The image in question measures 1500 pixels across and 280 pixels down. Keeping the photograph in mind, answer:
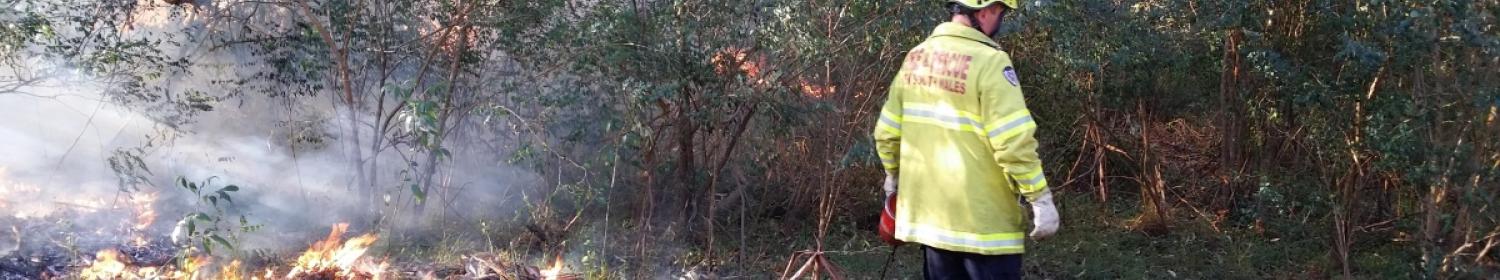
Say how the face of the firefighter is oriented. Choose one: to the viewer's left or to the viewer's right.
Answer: to the viewer's right

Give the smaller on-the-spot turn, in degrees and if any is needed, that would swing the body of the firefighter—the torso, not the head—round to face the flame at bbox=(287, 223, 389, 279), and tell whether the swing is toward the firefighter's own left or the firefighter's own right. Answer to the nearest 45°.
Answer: approximately 135° to the firefighter's own left

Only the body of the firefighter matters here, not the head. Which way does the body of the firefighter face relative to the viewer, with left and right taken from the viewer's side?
facing away from the viewer and to the right of the viewer

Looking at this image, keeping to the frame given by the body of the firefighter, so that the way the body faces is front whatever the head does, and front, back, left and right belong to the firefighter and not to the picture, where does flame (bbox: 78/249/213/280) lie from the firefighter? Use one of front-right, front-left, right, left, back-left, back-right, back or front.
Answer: back-left

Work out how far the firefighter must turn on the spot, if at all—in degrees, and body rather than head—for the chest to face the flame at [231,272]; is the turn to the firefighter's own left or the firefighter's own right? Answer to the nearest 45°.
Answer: approximately 135° to the firefighter's own left
